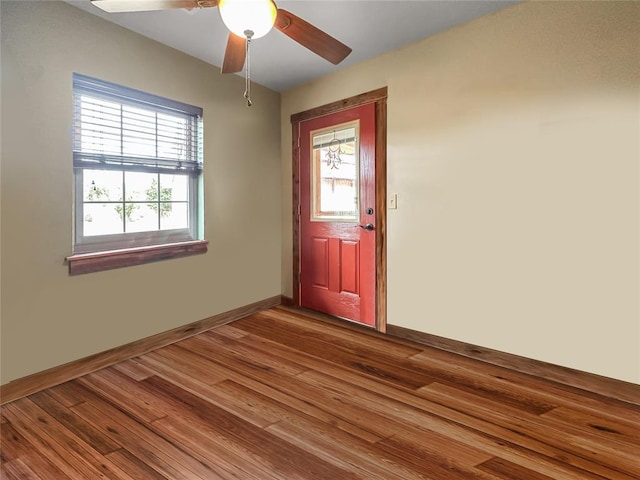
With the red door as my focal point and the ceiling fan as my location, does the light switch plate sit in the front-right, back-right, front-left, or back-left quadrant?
front-right

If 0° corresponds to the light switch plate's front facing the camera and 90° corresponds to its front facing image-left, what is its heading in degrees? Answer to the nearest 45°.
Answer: approximately 45°

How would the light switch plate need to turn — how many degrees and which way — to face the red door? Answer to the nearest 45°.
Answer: approximately 90° to its right

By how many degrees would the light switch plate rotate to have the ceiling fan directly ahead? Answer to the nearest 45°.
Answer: approximately 45° to its left

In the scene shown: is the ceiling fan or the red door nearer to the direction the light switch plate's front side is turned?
the ceiling fan

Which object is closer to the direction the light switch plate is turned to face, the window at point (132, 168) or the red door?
the window

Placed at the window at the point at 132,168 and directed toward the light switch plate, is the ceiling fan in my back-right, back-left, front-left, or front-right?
front-right

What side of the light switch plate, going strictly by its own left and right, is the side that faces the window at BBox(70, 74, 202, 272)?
front
